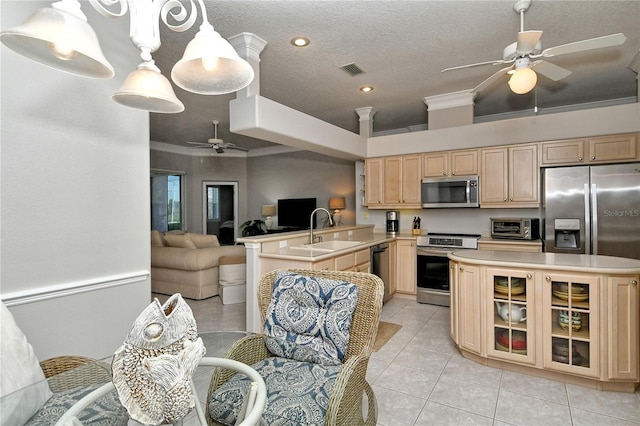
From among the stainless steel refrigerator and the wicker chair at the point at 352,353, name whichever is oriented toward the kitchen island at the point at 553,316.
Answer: the stainless steel refrigerator

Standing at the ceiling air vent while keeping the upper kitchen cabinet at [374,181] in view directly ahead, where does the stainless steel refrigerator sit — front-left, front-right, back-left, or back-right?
front-right

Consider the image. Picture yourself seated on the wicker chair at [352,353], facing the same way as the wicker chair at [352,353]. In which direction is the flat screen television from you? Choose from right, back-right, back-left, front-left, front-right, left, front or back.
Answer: back-right

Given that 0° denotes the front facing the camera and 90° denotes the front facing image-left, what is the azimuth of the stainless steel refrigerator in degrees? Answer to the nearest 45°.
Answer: approximately 0°

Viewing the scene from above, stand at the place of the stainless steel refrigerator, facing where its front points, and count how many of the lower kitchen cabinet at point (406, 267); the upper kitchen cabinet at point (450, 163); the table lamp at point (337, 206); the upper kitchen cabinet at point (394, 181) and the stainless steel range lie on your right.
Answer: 5

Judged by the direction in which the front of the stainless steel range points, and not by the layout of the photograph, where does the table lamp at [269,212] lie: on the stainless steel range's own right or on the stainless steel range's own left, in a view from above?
on the stainless steel range's own right

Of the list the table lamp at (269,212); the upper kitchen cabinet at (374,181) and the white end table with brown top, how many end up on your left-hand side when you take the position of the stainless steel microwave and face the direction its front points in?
0

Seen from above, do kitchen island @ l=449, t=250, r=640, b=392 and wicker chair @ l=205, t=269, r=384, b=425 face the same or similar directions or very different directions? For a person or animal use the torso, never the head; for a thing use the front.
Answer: same or similar directions

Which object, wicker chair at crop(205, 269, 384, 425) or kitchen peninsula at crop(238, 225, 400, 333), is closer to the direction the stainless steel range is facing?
the wicker chair

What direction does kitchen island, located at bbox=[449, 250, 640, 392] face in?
toward the camera

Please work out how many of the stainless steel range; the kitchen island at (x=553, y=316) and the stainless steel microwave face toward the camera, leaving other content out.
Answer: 3

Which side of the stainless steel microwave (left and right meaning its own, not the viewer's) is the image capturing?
front
